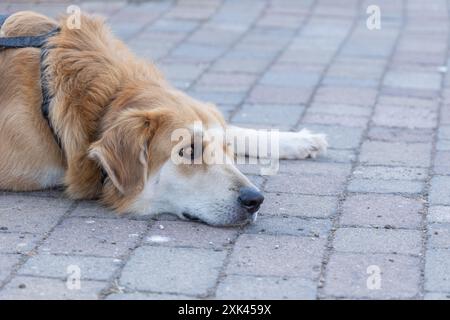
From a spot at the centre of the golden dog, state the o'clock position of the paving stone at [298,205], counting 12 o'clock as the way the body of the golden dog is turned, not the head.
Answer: The paving stone is roughly at 12 o'clock from the golden dog.

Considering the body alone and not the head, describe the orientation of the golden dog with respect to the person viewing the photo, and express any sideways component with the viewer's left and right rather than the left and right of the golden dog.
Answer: facing to the right of the viewer

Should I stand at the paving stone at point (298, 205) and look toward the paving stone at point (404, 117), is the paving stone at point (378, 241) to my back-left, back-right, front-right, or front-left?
back-right

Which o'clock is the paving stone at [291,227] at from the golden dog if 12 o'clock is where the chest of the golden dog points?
The paving stone is roughly at 1 o'clock from the golden dog.

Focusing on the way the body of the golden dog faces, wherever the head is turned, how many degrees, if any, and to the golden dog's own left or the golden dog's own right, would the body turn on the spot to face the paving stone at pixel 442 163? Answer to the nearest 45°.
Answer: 0° — it already faces it

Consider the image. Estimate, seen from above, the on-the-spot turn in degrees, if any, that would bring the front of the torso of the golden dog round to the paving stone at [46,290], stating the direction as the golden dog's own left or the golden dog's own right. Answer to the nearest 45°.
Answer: approximately 90° to the golden dog's own right

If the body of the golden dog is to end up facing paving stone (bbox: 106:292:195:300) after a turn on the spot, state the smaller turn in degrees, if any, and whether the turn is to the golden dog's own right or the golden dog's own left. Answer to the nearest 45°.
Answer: approximately 90° to the golden dog's own right

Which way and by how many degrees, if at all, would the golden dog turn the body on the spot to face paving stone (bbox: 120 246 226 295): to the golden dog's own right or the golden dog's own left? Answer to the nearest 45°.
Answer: approximately 90° to the golden dog's own right

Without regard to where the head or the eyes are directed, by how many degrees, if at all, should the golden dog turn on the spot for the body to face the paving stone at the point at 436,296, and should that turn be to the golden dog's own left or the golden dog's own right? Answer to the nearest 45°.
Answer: approximately 45° to the golden dog's own right

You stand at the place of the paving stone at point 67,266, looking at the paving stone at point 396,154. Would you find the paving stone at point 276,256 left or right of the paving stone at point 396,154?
right

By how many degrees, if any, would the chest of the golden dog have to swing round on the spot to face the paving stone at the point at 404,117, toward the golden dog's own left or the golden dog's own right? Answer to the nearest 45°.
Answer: approximately 45° to the golden dog's own left

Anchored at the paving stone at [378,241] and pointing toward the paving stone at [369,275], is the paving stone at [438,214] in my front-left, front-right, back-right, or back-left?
back-left

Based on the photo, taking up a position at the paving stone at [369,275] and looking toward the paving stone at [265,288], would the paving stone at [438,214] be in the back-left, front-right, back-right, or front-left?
back-right

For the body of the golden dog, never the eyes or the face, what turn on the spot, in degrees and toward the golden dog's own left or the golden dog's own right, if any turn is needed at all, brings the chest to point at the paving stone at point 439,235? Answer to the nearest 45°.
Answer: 0° — it already faces it
